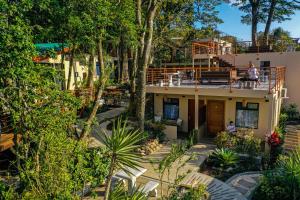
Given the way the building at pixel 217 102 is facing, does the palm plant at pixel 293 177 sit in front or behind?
in front

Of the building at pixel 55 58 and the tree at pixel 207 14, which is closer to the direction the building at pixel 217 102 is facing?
the building

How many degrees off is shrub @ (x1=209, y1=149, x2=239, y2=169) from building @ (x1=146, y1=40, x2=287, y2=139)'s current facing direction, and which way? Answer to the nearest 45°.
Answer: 0° — it already faces it

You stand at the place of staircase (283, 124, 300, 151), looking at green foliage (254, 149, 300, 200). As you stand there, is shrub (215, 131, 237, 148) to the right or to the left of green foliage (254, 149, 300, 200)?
right

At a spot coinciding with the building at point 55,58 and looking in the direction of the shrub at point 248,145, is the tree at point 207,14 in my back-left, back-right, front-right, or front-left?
front-left

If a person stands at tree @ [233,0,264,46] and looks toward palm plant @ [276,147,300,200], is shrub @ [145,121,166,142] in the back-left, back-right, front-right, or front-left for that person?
front-right

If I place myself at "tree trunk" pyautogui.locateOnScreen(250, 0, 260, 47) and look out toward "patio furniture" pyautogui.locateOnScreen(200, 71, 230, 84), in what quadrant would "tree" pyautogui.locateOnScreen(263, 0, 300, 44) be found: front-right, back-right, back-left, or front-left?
back-left

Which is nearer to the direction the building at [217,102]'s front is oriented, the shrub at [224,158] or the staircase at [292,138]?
the shrub

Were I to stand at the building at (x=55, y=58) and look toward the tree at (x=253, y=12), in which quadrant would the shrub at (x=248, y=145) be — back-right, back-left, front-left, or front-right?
front-right

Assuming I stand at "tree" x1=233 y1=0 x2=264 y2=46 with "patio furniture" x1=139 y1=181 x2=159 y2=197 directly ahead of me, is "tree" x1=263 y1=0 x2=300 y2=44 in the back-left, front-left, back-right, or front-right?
back-left

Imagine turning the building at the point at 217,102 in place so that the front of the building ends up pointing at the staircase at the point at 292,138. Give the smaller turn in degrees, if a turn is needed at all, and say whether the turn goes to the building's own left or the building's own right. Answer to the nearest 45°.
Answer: approximately 90° to the building's own left

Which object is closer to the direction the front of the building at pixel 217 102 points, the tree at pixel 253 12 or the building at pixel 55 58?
the building

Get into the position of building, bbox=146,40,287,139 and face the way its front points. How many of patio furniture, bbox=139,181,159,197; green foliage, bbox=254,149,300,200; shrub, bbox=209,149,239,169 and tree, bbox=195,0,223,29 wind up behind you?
1

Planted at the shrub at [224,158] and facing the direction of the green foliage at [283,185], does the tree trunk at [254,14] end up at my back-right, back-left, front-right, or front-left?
back-left

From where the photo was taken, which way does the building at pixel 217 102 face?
toward the camera

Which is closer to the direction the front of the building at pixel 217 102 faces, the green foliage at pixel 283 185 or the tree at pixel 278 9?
the green foliage

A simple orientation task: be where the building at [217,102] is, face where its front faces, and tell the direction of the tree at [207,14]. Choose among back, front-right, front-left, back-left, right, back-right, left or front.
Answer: back

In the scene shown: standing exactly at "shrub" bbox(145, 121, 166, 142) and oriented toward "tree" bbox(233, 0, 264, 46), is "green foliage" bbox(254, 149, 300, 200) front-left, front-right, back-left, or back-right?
back-right
